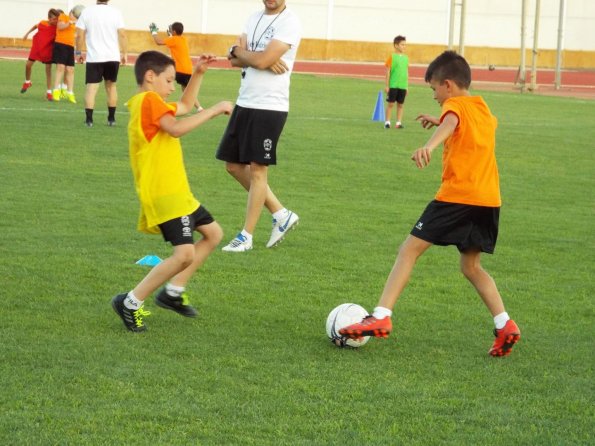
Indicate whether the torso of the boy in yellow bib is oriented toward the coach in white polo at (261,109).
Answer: no

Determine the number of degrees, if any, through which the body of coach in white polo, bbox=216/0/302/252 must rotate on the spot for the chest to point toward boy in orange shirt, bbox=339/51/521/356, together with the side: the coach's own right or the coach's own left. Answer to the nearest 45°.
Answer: approximately 45° to the coach's own left

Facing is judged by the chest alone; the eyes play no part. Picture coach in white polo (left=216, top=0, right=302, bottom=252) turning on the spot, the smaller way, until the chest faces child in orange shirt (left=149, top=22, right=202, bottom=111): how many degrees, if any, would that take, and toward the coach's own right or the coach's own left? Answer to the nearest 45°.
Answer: approximately 135° to the coach's own right

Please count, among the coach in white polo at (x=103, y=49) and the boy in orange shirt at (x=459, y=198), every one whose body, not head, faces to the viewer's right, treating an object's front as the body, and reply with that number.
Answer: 0

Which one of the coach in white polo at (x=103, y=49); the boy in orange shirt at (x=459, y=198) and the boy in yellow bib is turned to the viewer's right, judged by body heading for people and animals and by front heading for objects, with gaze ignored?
the boy in yellow bib

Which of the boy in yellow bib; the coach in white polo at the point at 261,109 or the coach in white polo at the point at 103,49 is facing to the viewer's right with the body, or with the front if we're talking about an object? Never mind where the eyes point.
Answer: the boy in yellow bib

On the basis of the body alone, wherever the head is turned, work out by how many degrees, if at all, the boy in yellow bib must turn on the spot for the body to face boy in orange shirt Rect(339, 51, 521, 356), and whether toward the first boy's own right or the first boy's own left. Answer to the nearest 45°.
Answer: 0° — they already face them

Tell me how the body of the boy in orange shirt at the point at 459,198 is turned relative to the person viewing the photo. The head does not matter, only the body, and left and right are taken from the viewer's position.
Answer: facing away from the viewer and to the left of the viewer

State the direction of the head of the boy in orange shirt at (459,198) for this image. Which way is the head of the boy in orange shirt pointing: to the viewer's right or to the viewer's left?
to the viewer's left

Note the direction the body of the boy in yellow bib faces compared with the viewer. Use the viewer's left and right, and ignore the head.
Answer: facing to the right of the viewer

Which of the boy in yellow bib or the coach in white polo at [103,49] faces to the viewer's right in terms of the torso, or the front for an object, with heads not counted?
the boy in yellow bib

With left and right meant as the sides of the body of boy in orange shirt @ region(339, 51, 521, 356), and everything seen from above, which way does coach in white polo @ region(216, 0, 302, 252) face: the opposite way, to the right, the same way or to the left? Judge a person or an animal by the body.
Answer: to the left

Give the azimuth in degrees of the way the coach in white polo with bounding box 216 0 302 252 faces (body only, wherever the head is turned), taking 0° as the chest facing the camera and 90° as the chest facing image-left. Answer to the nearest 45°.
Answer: approximately 45°
